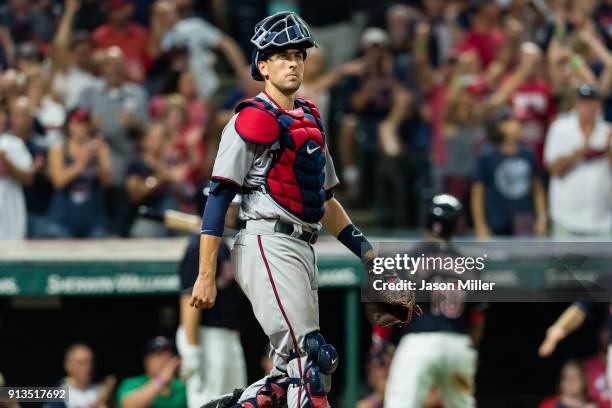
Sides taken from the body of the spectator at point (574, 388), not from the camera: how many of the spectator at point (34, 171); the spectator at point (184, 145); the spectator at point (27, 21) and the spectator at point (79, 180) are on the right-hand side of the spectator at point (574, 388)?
4

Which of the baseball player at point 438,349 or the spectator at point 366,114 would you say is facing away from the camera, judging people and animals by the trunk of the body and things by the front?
the baseball player

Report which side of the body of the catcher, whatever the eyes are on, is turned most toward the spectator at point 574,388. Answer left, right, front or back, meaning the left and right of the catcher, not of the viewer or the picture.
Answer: left

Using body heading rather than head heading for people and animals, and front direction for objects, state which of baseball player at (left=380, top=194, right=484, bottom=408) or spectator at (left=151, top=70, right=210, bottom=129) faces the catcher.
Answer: the spectator

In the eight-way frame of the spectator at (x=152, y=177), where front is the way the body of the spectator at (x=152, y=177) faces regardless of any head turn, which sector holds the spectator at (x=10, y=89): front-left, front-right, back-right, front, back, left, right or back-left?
back-right

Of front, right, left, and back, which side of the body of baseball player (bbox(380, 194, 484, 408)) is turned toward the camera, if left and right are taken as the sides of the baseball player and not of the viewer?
back
